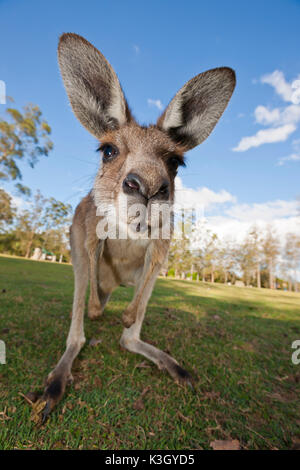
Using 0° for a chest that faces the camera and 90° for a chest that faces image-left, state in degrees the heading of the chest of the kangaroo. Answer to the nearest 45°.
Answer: approximately 0°

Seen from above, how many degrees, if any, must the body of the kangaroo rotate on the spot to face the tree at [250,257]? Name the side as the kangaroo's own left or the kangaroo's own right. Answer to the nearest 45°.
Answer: approximately 135° to the kangaroo's own left

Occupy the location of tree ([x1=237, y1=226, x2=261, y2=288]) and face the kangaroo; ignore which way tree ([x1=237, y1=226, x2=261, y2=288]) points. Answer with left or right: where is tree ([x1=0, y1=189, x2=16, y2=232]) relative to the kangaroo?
right

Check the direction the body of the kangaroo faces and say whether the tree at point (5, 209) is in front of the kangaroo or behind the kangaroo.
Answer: behind
